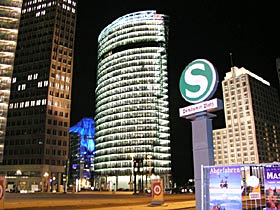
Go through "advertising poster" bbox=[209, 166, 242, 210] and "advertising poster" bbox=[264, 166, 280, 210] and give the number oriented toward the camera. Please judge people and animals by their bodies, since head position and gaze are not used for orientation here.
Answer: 2

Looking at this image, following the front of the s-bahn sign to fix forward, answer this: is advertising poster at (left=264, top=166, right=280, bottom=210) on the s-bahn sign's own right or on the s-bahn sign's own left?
on the s-bahn sign's own left

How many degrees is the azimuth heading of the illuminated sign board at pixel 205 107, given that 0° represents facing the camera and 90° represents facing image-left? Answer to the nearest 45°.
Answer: approximately 45°
